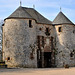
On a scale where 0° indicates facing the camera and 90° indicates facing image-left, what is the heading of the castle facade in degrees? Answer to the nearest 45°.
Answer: approximately 315°
